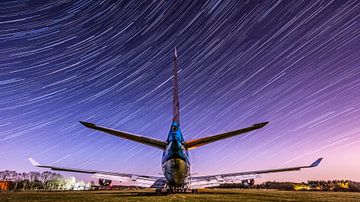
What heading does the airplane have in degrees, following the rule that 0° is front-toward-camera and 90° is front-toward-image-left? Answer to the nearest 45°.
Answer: approximately 180°
